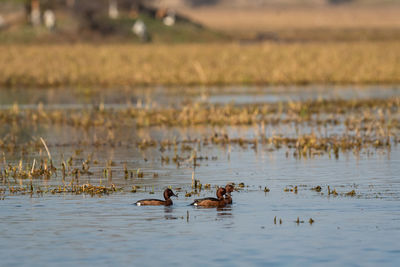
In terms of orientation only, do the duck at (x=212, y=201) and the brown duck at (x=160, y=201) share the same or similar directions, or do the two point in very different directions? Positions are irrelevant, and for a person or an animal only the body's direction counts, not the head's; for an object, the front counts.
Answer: same or similar directions

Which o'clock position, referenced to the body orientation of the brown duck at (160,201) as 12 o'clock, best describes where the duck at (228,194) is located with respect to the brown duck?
The duck is roughly at 12 o'clock from the brown duck.

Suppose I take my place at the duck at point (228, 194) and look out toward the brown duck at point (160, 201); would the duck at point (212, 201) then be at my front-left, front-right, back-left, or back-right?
front-left

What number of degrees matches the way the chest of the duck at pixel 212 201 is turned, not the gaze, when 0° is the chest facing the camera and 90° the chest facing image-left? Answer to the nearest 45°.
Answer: approximately 270°

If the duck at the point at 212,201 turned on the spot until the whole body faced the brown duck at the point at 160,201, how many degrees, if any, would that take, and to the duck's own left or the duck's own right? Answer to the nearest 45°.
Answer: approximately 180°

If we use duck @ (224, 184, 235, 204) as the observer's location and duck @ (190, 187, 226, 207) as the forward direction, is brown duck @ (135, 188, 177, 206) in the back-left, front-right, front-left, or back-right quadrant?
front-right

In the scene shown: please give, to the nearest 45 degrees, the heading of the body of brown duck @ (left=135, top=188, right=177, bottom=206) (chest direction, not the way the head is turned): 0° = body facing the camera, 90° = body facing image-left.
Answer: approximately 270°

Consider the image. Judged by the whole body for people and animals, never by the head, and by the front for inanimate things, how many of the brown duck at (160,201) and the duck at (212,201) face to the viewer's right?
2

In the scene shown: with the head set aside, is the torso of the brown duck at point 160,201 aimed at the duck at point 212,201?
yes
